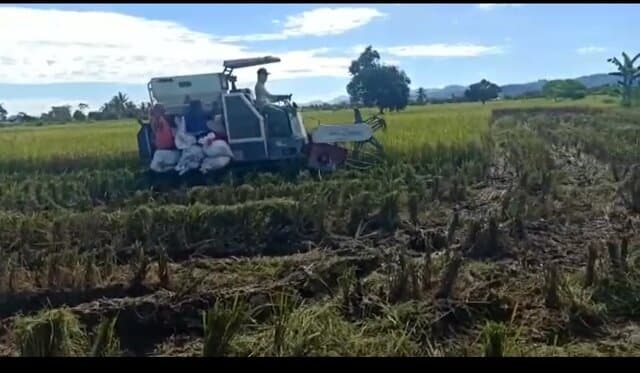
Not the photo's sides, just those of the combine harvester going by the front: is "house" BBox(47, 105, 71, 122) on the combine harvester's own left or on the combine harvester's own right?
on the combine harvester's own left

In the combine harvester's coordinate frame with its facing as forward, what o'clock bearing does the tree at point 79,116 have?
The tree is roughly at 8 o'clock from the combine harvester.

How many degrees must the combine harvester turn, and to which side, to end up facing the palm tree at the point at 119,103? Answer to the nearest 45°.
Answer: approximately 135° to its left

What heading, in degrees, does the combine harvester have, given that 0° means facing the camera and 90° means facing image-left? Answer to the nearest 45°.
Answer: approximately 270°

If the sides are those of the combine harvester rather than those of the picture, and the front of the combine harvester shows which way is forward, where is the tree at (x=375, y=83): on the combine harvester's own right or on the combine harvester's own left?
on the combine harvester's own left

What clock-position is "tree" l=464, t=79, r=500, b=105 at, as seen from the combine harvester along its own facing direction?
The tree is roughly at 10 o'clock from the combine harvester.

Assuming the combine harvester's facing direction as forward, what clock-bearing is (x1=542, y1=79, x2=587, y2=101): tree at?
The tree is roughly at 10 o'clock from the combine harvester.
